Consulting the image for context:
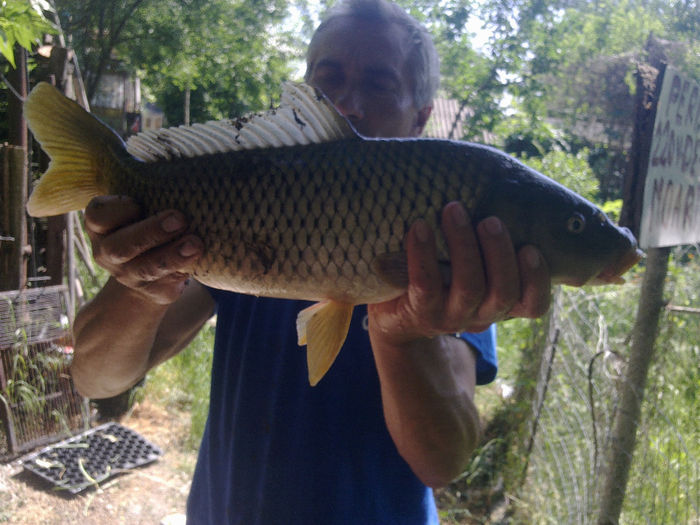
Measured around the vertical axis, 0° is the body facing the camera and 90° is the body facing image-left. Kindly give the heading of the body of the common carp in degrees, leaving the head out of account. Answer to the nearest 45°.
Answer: approximately 270°

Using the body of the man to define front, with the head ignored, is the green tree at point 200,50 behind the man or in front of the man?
behind

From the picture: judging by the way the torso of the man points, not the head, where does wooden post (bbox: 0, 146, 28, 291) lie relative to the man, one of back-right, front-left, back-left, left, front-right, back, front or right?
back-right

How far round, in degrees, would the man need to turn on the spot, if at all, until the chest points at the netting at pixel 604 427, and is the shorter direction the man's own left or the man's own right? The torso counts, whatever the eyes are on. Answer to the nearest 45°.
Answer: approximately 135° to the man's own left

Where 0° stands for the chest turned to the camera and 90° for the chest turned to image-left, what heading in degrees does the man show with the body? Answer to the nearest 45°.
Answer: approximately 0°
